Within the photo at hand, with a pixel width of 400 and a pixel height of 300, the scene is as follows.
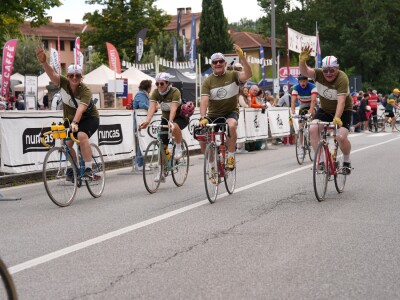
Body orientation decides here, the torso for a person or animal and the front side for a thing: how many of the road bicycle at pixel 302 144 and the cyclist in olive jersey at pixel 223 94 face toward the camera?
2

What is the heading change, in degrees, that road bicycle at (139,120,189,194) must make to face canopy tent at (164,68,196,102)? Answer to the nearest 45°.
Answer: approximately 135° to its right

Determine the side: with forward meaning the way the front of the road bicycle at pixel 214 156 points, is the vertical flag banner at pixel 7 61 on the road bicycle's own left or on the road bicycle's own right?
on the road bicycle's own right

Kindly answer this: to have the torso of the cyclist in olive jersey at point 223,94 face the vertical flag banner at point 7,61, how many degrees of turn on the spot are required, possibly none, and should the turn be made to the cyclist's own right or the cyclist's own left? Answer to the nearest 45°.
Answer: approximately 135° to the cyclist's own right

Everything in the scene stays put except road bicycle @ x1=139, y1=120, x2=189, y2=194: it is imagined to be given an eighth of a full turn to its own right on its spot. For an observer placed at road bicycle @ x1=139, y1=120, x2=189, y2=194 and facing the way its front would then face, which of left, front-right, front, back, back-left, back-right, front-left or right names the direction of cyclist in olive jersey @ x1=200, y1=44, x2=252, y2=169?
back-left

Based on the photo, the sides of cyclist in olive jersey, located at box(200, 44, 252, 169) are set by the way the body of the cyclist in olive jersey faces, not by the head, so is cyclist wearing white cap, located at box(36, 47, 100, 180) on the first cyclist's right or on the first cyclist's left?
on the first cyclist's right

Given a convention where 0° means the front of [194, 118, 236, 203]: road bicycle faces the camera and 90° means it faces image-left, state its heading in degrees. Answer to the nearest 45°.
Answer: approximately 45°

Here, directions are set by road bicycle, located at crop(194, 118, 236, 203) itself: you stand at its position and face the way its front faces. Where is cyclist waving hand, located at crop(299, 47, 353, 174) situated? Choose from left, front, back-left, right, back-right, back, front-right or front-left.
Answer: back-left

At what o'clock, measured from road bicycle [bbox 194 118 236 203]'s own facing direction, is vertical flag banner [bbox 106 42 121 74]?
The vertical flag banner is roughly at 4 o'clock from the road bicycle.

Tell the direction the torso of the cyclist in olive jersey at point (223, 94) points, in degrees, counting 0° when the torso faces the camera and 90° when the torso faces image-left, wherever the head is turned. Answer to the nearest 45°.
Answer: approximately 0°

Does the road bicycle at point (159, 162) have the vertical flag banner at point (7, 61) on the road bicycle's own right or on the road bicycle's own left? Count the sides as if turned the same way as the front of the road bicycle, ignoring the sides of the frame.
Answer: on the road bicycle's own right

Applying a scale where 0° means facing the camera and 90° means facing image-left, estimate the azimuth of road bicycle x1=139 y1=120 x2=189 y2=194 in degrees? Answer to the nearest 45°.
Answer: approximately 45°

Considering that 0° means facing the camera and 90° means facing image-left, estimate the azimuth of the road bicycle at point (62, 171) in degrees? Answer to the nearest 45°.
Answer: approximately 45°
